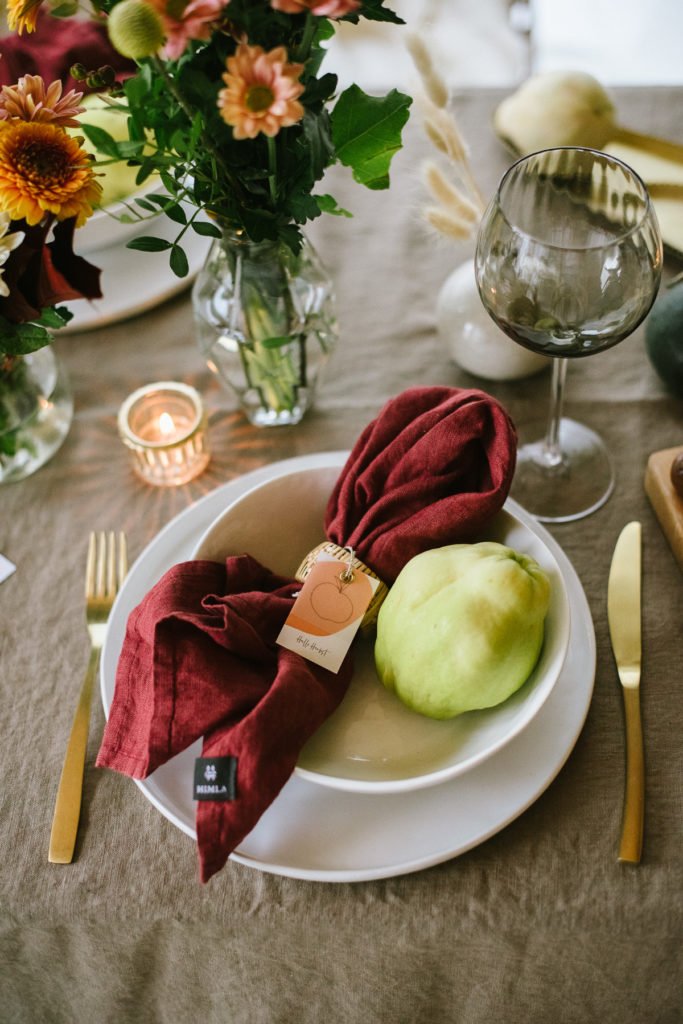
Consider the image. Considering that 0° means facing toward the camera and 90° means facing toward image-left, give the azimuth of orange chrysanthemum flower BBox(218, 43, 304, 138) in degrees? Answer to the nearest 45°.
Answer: approximately 0°

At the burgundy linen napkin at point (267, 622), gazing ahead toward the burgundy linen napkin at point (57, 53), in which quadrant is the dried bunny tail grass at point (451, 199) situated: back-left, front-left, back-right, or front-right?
front-right
